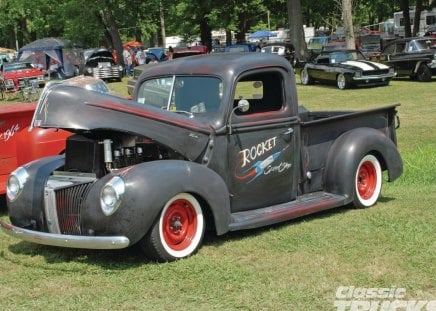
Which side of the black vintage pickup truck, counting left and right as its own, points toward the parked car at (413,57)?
back

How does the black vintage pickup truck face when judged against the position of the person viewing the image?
facing the viewer and to the left of the viewer

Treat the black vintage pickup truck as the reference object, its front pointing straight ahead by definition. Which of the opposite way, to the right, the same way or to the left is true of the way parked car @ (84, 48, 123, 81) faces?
to the left

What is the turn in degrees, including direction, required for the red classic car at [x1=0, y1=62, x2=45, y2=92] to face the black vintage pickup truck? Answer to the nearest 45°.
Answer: approximately 45° to its right

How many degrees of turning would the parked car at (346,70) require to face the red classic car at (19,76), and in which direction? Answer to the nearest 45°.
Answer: approximately 135° to its right

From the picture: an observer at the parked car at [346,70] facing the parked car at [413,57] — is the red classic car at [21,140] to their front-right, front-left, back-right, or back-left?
back-right

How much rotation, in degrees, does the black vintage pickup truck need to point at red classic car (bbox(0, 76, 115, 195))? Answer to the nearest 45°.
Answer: approximately 90° to its right

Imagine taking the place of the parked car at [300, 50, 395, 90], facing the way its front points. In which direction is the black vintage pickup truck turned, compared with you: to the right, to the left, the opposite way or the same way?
to the right

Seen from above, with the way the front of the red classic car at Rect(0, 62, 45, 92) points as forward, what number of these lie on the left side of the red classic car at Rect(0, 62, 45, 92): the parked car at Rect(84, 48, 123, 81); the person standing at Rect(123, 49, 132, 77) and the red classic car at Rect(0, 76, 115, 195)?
2

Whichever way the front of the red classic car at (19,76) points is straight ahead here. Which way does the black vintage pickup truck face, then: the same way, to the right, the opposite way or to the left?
to the right

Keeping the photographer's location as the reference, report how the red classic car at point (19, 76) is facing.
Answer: facing the viewer and to the right of the viewer
